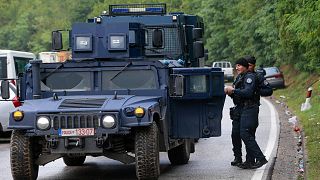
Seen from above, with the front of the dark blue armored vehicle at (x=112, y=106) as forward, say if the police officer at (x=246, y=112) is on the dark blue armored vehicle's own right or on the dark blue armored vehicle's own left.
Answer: on the dark blue armored vehicle's own left

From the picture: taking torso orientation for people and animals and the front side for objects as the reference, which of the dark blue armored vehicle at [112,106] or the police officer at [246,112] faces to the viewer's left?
the police officer

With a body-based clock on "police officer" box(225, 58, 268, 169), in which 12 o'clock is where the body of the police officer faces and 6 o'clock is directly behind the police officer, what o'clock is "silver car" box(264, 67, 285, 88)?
The silver car is roughly at 3 o'clock from the police officer.

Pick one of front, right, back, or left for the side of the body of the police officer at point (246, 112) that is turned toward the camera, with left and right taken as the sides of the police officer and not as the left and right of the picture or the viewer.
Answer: left

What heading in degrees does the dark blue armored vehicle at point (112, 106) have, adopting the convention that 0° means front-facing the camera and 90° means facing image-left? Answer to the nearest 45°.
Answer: approximately 0°

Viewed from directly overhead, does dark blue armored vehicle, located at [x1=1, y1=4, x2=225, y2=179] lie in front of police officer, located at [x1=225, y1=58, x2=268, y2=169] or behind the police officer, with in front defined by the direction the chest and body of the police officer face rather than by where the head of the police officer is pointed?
in front

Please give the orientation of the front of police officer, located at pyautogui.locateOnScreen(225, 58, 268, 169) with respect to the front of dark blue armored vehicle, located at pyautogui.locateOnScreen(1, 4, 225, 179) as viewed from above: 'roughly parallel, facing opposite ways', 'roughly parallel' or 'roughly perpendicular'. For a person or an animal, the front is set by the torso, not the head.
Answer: roughly perpendicular

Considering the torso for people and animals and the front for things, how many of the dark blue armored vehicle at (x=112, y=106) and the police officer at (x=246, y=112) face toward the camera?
1

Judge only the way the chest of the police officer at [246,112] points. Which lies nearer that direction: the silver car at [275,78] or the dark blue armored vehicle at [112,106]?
the dark blue armored vehicle
